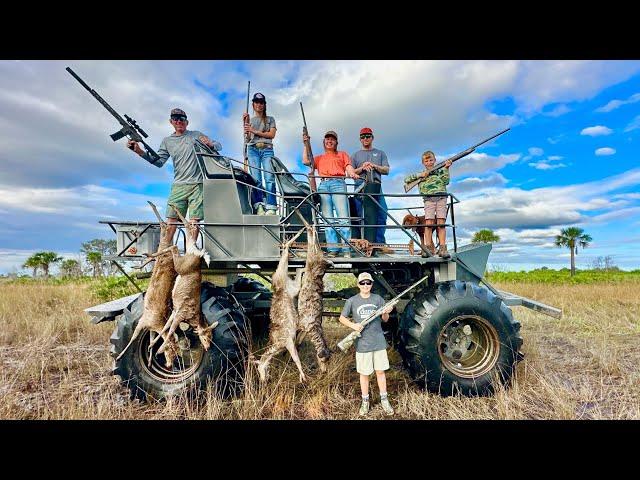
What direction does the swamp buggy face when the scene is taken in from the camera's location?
facing to the right of the viewer

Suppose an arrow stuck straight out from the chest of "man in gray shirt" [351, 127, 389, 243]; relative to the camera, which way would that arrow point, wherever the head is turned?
toward the camera

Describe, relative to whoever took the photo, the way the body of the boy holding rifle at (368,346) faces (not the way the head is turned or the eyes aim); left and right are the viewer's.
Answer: facing the viewer

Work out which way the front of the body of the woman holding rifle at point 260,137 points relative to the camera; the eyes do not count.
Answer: toward the camera

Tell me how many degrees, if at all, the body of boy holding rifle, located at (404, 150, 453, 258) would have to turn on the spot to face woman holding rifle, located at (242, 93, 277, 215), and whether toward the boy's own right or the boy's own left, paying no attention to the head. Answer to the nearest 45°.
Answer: approximately 90° to the boy's own right

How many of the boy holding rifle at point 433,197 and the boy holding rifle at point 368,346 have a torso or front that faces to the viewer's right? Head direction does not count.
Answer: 0

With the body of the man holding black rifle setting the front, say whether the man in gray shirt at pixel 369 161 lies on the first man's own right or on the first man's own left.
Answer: on the first man's own left

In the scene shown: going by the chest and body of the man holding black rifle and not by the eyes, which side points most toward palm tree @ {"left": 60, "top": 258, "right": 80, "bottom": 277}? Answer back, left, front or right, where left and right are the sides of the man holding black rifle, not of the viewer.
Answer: back
